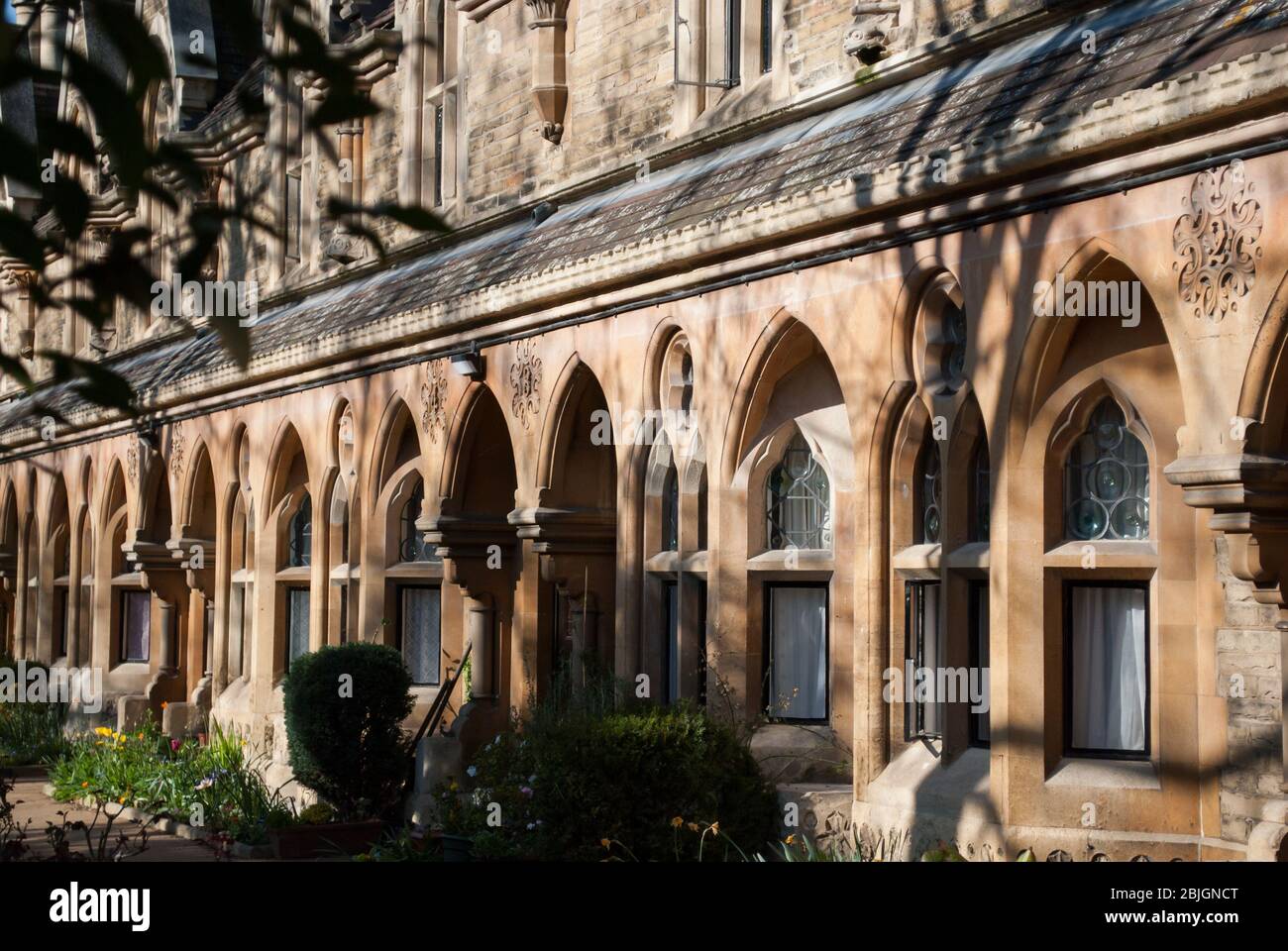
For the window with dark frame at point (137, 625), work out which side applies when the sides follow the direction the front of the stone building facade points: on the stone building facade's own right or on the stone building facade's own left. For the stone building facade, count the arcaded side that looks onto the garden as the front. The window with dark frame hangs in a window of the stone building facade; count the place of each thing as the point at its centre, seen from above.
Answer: on the stone building facade's own right

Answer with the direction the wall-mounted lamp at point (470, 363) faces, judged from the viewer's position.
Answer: facing the viewer and to the left of the viewer

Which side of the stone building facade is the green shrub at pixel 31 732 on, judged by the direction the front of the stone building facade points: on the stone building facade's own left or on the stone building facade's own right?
on the stone building facade's own right

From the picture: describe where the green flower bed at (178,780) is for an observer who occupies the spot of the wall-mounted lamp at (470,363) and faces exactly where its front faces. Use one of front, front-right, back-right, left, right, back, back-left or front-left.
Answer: right

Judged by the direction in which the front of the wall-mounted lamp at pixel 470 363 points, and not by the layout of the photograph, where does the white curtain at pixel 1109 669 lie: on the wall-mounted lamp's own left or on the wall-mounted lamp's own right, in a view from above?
on the wall-mounted lamp's own left

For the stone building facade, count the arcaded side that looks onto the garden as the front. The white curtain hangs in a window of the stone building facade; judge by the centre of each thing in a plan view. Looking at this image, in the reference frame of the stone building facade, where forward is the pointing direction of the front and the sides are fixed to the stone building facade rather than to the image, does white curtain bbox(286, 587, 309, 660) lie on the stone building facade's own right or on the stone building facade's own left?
on the stone building facade's own right

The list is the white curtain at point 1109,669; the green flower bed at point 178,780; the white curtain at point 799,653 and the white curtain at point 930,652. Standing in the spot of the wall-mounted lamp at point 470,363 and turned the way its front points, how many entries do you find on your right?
1
